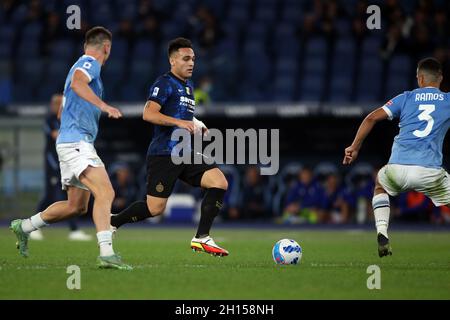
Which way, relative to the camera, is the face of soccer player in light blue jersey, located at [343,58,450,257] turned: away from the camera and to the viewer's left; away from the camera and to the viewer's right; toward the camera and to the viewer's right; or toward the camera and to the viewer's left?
away from the camera and to the viewer's left

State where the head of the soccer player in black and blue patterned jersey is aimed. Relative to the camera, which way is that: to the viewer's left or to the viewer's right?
to the viewer's right

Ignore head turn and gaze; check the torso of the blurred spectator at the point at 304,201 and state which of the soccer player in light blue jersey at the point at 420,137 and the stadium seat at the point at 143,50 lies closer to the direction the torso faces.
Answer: the soccer player in light blue jersey

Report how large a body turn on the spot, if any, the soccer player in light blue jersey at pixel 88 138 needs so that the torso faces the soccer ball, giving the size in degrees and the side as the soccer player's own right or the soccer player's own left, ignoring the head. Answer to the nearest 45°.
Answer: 0° — they already face it

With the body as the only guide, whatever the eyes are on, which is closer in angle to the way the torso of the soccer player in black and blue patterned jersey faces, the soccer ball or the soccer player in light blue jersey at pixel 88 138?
the soccer ball

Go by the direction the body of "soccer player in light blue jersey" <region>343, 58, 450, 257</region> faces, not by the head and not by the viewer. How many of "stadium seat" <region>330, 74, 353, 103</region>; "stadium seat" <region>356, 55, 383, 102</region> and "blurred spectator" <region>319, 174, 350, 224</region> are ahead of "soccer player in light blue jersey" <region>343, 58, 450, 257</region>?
3

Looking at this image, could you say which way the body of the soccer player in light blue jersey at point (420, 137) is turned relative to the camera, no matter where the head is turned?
away from the camera

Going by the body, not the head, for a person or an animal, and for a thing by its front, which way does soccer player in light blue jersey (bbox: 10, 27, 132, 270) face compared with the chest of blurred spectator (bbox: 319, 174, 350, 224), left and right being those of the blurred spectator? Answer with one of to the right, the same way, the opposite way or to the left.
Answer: to the left

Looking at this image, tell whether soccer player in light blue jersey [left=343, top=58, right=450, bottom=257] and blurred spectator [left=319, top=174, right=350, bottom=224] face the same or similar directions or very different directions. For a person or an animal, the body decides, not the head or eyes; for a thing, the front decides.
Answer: very different directions

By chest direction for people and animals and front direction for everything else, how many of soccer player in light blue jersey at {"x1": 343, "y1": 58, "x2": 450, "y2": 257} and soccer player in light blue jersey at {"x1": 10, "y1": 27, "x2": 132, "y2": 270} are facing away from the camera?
1

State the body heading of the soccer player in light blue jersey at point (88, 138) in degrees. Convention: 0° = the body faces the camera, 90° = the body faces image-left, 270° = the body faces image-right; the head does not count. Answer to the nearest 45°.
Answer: approximately 270°
